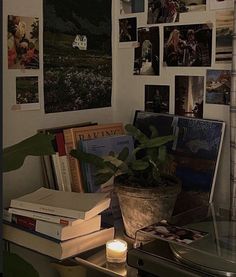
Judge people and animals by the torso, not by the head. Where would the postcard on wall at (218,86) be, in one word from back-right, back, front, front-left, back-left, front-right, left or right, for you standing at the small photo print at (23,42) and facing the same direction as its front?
front-left

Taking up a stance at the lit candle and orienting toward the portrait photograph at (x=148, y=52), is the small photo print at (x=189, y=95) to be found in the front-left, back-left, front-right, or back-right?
front-right

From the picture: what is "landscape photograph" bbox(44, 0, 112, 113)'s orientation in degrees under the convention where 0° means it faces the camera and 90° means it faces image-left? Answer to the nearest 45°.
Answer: approximately 315°

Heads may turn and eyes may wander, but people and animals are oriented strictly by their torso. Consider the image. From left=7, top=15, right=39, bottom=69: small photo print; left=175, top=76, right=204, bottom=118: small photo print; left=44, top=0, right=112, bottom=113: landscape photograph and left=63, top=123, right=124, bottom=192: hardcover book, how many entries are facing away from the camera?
0

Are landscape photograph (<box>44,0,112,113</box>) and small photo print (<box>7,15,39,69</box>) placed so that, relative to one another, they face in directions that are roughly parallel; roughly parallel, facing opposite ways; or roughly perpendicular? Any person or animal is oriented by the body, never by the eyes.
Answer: roughly parallel

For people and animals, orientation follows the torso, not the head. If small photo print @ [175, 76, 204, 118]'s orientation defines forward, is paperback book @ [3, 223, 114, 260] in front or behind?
in front

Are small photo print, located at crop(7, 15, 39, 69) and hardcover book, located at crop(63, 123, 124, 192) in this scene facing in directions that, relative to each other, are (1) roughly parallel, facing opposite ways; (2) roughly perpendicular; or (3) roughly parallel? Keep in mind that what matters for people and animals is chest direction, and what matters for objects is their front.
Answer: roughly parallel

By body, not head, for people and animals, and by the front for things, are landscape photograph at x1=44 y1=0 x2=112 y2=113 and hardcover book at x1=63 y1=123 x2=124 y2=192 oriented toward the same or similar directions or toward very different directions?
same or similar directions

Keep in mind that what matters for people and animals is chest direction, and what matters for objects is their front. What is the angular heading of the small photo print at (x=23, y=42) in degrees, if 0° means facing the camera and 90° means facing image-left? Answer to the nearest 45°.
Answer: approximately 315°
